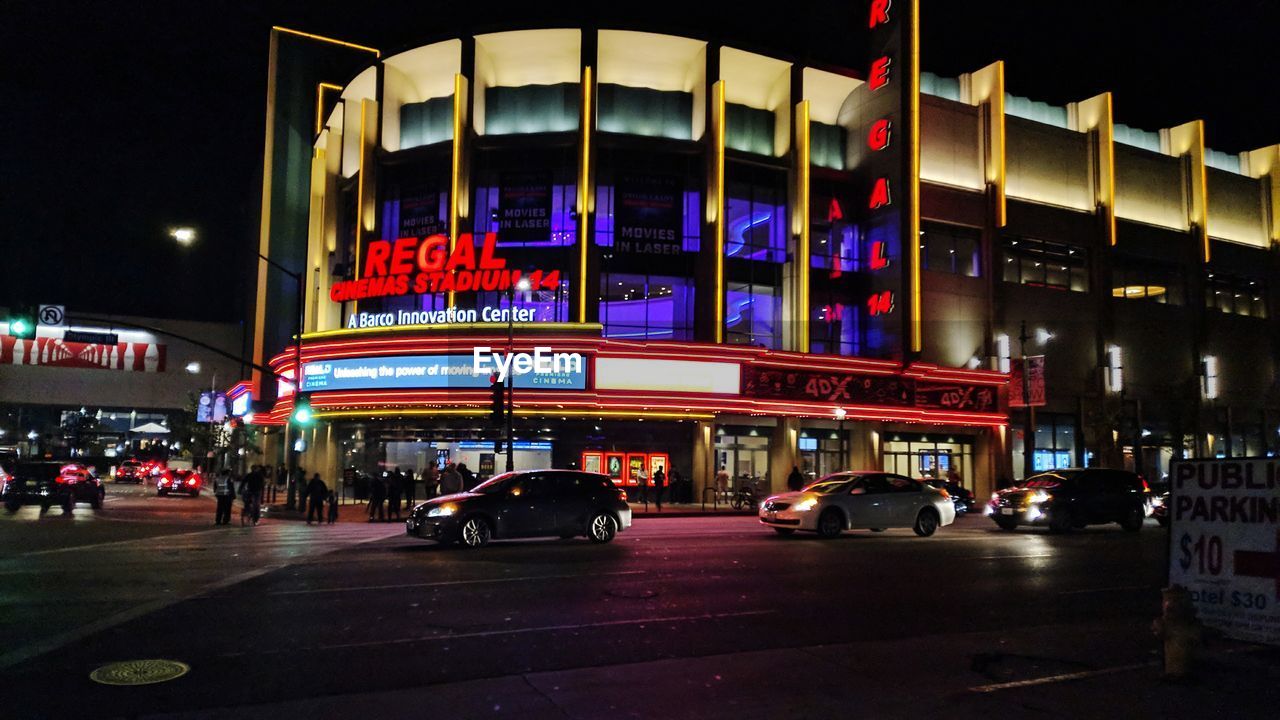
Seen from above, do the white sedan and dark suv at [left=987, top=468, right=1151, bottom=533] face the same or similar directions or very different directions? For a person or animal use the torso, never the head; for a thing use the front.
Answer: same or similar directions

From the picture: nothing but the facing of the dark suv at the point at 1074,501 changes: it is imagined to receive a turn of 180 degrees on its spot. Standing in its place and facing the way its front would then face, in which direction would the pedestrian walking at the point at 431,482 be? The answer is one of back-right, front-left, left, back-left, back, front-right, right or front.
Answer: back-left

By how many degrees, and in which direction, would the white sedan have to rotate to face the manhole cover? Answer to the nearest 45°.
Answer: approximately 45° to its left

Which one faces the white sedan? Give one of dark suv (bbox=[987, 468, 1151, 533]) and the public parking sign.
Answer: the dark suv

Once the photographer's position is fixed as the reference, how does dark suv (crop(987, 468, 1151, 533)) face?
facing the viewer and to the left of the viewer

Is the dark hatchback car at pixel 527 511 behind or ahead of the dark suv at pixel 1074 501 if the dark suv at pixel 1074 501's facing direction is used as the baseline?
ahead

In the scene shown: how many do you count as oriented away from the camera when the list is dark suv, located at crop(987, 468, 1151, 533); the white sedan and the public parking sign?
0

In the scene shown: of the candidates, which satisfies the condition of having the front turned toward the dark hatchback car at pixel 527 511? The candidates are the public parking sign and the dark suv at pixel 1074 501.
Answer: the dark suv at pixel 1074 501

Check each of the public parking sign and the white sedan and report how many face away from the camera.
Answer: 0

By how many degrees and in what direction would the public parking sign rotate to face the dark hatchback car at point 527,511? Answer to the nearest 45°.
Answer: approximately 135° to its right

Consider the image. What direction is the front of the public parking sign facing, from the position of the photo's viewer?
facing the viewer
